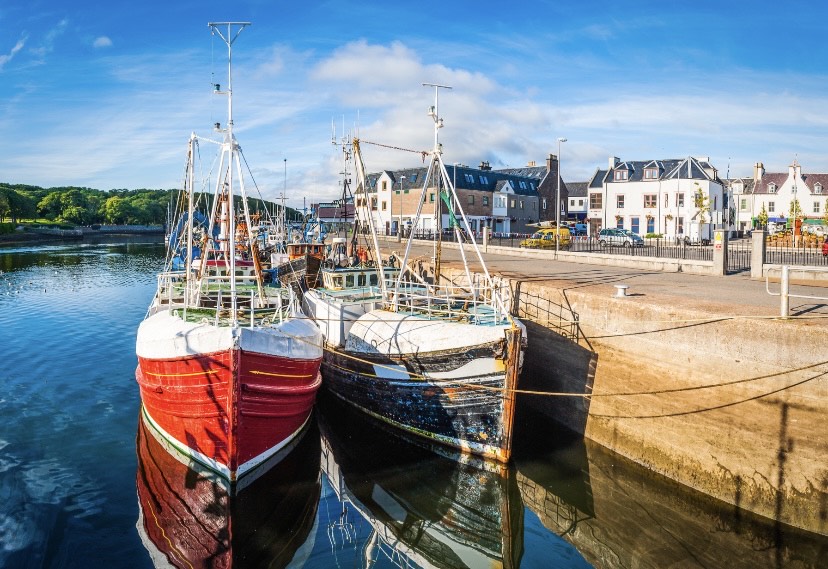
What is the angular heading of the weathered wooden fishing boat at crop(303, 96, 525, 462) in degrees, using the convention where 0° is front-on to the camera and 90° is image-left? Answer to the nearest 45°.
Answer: approximately 315°

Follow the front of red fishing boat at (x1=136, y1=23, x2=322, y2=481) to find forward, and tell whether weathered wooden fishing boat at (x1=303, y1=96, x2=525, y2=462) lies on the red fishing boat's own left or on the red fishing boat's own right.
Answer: on the red fishing boat's own left

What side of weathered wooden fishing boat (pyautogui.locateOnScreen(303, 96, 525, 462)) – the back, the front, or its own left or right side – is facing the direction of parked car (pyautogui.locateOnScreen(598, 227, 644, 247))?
left

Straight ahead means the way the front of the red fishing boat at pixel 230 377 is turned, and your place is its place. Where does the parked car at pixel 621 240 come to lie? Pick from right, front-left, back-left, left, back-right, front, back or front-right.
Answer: back-left

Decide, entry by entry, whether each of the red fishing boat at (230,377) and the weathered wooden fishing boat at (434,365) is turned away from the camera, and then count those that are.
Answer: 0

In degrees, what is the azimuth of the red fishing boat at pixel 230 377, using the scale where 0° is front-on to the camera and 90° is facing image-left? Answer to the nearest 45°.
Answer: approximately 0°

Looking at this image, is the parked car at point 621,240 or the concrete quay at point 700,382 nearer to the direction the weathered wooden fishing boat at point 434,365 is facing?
the concrete quay

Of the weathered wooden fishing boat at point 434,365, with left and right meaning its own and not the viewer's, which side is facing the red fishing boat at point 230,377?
right

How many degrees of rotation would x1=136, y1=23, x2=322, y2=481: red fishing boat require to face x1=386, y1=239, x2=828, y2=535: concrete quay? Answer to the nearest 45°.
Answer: approximately 90° to its left
